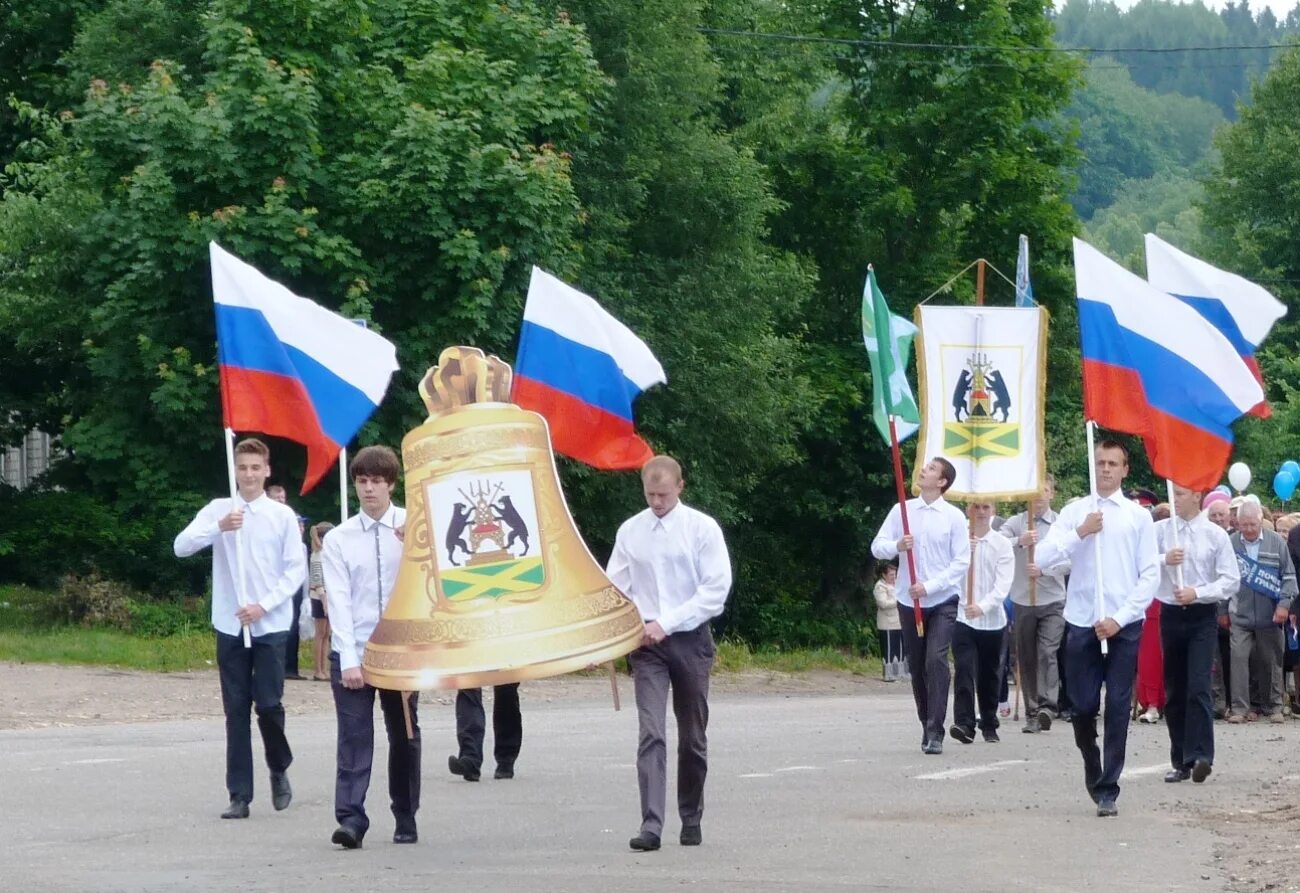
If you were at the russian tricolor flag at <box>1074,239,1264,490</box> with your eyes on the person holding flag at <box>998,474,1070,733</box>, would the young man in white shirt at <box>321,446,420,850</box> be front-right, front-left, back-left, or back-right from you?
back-left

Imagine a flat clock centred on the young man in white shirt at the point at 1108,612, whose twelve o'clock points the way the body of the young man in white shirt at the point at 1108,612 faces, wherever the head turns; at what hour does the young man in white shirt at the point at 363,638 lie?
the young man in white shirt at the point at 363,638 is roughly at 2 o'clock from the young man in white shirt at the point at 1108,612.

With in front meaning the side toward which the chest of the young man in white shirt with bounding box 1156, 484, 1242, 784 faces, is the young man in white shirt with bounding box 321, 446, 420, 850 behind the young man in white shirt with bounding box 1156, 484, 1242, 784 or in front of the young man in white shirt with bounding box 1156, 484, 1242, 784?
in front

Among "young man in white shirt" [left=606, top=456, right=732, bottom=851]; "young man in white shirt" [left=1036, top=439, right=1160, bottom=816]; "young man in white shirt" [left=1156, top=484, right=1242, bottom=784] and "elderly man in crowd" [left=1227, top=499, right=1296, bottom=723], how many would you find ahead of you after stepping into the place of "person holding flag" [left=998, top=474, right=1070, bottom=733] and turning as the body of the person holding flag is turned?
3

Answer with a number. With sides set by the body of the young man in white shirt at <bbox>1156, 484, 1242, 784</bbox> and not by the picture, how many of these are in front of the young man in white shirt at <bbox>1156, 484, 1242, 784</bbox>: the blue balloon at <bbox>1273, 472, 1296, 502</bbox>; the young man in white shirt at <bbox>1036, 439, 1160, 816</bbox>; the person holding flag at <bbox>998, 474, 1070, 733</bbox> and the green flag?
1

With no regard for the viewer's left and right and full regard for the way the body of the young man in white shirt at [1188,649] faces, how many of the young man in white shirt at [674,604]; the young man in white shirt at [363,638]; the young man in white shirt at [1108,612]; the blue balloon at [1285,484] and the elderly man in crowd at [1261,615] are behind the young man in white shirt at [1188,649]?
2

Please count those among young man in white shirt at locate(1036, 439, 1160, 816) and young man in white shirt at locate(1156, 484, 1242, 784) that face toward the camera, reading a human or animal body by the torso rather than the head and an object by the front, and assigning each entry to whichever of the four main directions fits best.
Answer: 2

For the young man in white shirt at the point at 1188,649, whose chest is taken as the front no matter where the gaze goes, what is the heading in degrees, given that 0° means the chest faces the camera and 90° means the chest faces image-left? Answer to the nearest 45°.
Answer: approximately 0°

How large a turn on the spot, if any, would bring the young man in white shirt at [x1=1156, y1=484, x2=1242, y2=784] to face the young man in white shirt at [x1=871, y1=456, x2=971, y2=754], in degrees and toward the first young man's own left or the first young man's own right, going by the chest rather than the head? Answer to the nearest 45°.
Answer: approximately 135° to the first young man's own right
